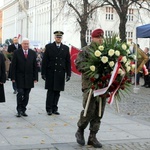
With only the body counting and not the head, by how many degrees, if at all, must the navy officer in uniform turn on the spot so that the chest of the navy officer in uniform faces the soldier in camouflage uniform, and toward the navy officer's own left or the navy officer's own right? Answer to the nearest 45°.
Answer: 0° — they already face them

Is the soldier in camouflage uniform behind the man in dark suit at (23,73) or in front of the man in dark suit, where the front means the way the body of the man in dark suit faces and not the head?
in front

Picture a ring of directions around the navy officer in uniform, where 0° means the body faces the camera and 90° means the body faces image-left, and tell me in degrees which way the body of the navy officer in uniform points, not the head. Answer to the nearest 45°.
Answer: approximately 0°

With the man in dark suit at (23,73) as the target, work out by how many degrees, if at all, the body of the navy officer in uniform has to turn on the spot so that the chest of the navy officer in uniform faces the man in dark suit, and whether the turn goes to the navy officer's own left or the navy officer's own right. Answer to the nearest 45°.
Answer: approximately 90° to the navy officer's own right

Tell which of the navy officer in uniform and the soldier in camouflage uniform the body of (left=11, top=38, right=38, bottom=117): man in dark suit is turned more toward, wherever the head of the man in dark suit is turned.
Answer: the soldier in camouflage uniform

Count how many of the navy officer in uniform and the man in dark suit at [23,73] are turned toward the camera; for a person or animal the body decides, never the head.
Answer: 2

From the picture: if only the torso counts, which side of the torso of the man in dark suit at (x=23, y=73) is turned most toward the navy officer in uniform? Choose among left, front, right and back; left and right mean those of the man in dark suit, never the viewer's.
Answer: left
